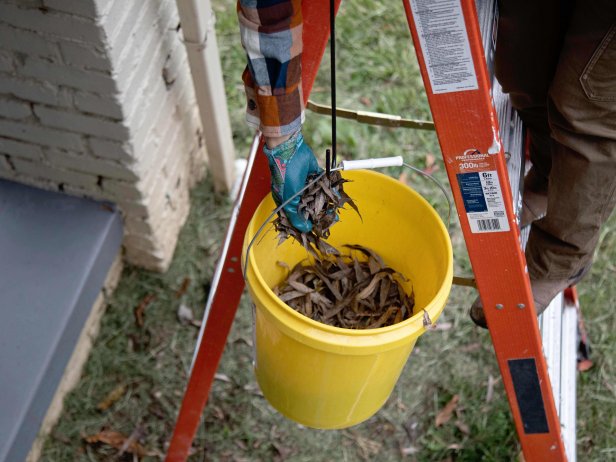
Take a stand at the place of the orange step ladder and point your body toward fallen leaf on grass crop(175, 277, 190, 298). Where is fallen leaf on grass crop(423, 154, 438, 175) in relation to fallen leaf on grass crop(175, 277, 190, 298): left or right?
right

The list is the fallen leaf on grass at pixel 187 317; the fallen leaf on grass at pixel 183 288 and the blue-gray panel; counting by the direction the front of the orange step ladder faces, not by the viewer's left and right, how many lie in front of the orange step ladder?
0

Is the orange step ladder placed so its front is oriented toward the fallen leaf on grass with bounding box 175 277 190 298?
no

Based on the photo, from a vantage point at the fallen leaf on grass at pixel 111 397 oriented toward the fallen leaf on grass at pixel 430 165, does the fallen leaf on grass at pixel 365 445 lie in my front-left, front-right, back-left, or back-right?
front-right

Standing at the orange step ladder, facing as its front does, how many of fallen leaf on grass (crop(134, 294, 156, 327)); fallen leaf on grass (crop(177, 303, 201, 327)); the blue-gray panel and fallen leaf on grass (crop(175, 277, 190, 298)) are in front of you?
0

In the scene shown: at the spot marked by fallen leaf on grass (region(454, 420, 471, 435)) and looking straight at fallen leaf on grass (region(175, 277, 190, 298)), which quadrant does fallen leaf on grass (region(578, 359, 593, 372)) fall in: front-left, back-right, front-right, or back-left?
back-right

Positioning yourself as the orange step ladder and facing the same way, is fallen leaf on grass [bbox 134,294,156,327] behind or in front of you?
behind
